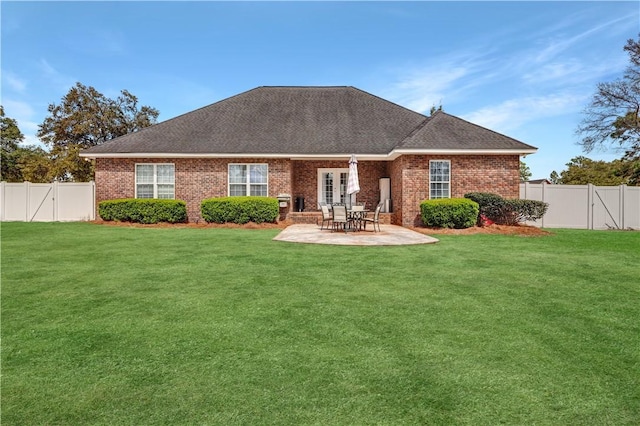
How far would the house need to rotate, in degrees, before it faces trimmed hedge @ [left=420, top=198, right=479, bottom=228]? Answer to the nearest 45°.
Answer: approximately 135° to its right

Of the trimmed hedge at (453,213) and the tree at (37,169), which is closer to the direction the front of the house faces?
the tree

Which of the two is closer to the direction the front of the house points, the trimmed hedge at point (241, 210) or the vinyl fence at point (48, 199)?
the vinyl fence

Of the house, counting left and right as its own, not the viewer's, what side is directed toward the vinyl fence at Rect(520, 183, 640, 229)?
right

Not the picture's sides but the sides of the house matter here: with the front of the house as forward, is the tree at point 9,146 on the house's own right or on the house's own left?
on the house's own left

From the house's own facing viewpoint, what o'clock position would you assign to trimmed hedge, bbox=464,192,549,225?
The trimmed hedge is roughly at 4 o'clock from the house.

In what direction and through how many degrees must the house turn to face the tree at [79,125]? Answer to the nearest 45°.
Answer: approximately 45° to its left

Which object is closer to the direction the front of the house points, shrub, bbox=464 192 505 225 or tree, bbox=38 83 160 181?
the tree

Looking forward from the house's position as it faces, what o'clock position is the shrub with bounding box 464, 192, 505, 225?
The shrub is roughly at 4 o'clock from the house.

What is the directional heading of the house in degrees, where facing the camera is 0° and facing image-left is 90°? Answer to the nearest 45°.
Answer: approximately 180°
